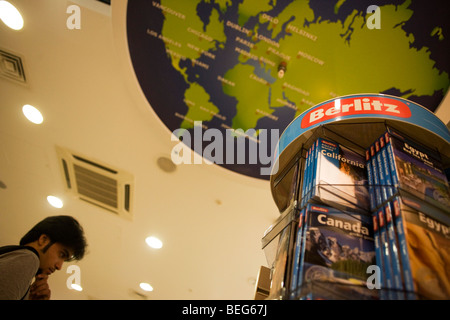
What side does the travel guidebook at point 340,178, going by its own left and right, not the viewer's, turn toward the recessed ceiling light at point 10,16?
right

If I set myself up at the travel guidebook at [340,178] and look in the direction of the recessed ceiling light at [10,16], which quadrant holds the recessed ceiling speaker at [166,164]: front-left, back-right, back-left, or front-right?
front-right

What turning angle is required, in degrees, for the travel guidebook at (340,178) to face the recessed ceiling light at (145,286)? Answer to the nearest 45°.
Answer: approximately 135° to its right

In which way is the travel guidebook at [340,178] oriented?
toward the camera

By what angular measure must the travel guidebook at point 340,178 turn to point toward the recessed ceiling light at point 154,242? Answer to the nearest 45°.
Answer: approximately 135° to its right

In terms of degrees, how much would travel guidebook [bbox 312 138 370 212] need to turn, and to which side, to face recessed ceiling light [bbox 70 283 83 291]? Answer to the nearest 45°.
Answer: approximately 135° to its right
